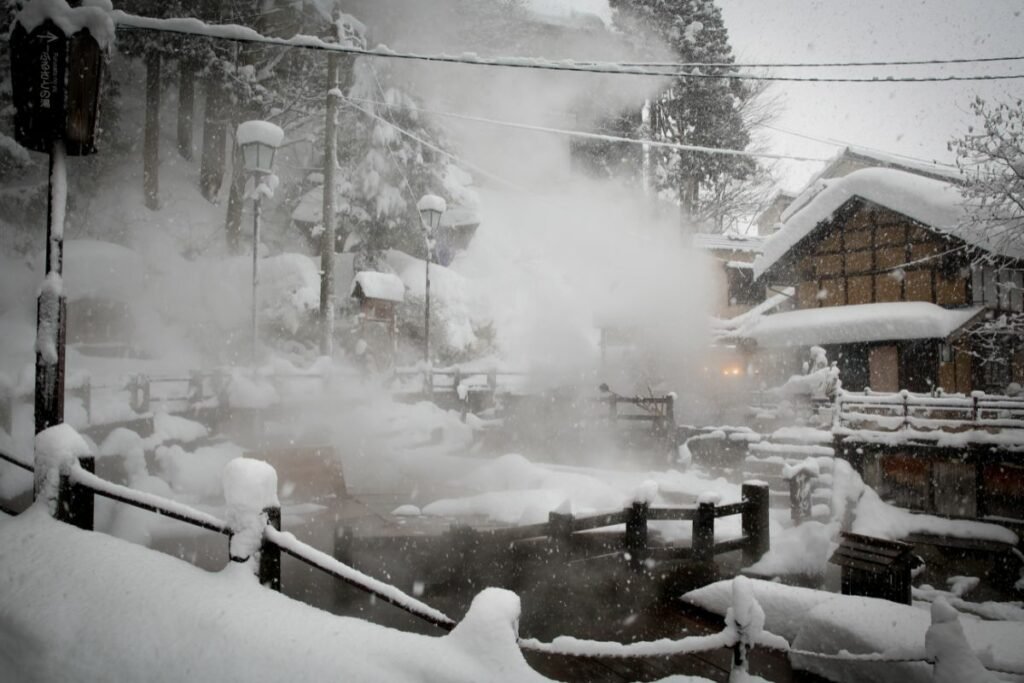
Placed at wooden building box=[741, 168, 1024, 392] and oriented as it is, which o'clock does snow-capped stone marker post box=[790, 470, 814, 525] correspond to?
The snow-capped stone marker post is roughly at 12 o'clock from the wooden building.

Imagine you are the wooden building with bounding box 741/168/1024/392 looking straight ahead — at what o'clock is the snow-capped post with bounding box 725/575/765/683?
The snow-capped post is roughly at 12 o'clock from the wooden building.

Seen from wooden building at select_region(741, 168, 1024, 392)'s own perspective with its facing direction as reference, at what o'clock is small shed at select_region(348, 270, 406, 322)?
The small shed is roughly at 2 o'clock from the wooden building.

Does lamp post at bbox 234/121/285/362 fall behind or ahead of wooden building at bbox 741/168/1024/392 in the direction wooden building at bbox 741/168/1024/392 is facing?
ahead

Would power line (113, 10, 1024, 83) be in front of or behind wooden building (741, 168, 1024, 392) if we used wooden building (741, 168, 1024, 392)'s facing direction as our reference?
in front

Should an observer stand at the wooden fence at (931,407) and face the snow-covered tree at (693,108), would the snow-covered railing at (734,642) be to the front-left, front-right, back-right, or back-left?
back-left

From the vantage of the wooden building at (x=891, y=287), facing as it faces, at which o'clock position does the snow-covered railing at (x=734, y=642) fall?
The snow-covered railing is roughly at 12 o'clock from the wooden building.

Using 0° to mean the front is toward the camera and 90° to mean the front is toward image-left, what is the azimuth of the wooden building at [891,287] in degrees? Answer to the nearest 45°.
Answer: approximately 0°

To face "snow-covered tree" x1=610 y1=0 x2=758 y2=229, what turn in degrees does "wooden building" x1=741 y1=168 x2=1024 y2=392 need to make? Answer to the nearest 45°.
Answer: approximately 135° to its right
